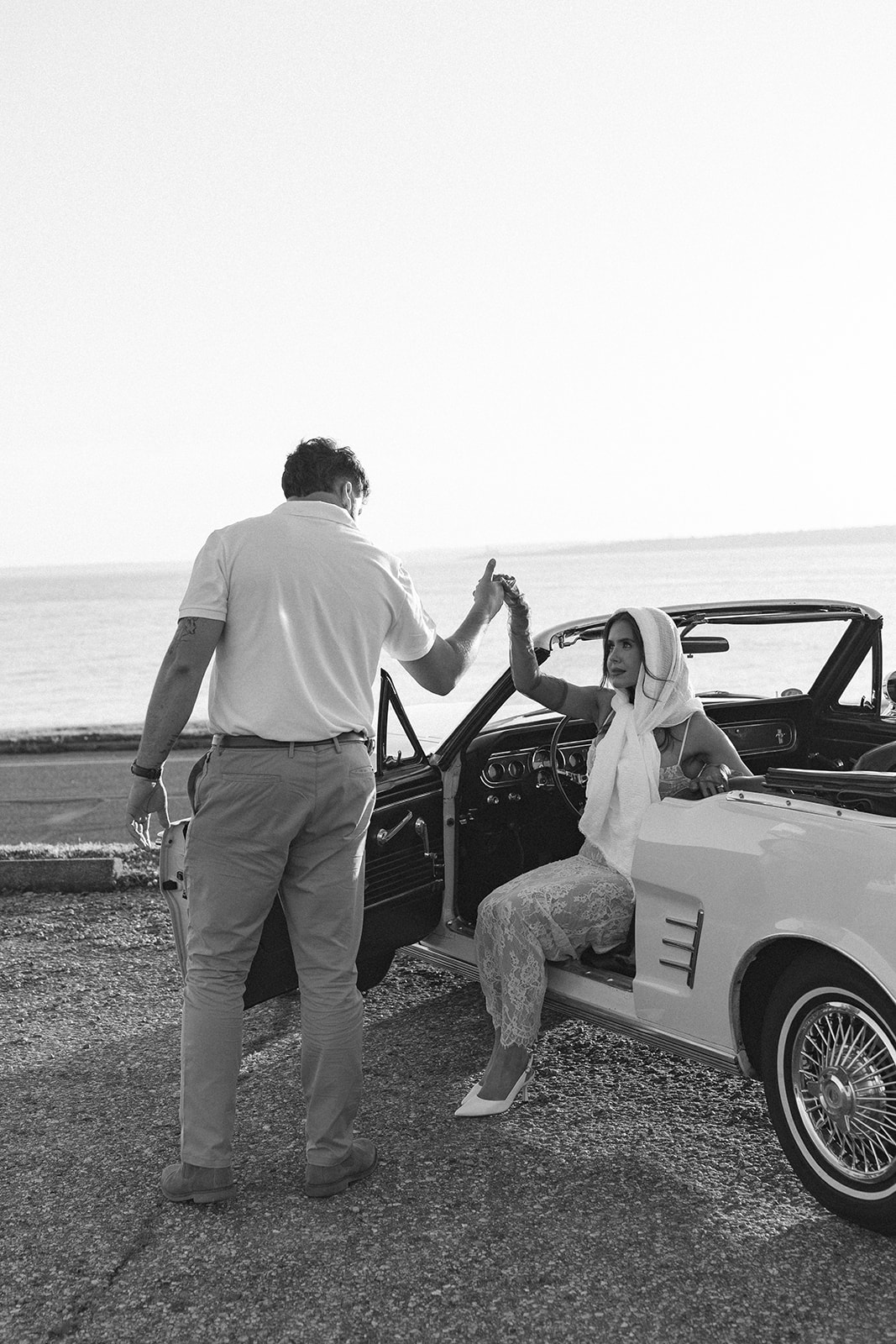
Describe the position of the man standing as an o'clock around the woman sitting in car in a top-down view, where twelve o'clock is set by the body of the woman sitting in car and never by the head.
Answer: The man standing is roughly at 12 o'clock from the woman sitting in car.

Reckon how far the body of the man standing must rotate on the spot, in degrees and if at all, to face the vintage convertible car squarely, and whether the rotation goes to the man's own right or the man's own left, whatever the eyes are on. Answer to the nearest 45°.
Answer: approximately 90° to the man's own right

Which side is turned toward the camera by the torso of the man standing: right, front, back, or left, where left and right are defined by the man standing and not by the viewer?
back

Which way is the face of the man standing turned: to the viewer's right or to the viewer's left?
to the viewer's right

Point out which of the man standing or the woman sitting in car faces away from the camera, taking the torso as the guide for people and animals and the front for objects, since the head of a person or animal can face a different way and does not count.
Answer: the man standing

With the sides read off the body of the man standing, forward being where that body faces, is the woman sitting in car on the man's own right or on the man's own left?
on the man's own right

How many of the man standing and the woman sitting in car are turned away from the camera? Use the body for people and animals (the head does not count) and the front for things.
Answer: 1

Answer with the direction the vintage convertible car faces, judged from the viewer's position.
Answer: facing away from the viewer and to the left of the viewer
